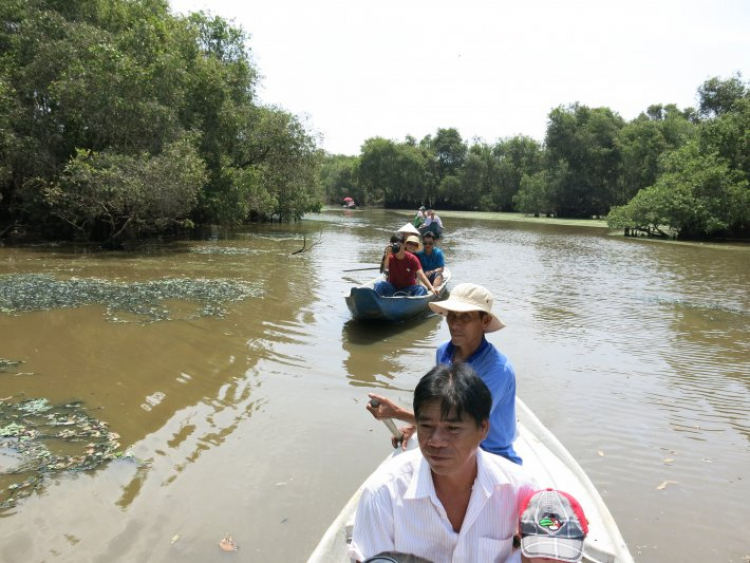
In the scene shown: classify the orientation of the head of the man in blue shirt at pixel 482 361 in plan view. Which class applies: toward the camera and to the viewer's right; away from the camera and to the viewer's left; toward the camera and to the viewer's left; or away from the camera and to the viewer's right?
toward the camera and to the viewer's left

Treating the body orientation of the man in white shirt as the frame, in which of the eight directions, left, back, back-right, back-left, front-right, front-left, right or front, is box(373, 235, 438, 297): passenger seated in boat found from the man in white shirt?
back

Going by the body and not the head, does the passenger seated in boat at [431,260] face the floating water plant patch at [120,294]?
no

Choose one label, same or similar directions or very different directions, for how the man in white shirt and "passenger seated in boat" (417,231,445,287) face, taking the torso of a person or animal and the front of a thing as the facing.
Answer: same or similar directions

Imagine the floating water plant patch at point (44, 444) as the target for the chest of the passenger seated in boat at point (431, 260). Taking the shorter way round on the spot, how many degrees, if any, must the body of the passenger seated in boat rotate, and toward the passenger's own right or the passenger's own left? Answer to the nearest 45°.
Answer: approximately 45° to the passenger's own right

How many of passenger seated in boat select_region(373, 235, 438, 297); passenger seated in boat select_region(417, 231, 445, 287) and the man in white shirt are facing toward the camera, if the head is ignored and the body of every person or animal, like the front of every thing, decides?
3

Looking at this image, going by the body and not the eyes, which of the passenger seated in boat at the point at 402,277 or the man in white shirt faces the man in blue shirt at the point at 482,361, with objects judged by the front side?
the passenger seated in boat

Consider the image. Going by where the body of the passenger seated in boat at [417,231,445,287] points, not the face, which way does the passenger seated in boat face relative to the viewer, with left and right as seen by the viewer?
facing the viewer

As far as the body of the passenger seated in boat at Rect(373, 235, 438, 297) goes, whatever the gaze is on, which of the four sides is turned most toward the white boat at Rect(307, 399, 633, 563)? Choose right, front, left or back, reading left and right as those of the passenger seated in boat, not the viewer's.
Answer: front

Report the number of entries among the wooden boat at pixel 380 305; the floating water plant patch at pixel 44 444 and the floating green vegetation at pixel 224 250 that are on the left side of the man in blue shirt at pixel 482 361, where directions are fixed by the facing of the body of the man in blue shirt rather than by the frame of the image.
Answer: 0

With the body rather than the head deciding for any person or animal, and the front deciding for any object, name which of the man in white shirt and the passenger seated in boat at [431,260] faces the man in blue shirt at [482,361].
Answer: the passenger seated in boat

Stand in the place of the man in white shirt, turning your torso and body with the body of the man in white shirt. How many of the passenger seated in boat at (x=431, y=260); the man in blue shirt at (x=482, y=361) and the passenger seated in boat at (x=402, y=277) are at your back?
3

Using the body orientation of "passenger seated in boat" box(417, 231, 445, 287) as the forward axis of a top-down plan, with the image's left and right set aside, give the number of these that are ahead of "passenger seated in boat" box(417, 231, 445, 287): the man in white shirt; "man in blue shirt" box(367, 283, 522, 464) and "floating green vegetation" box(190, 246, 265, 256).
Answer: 2

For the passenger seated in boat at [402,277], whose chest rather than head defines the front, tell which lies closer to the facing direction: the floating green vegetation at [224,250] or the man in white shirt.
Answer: the man in white shirt

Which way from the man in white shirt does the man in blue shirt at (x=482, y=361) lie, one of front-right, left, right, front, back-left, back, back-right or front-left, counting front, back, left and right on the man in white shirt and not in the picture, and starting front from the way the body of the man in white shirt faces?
back

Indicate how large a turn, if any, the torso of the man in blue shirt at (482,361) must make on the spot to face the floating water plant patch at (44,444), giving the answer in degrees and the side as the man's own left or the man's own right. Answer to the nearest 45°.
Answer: approximately 45° to the man's own right

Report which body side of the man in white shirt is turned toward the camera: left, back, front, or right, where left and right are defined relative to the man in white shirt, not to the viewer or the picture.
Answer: front
